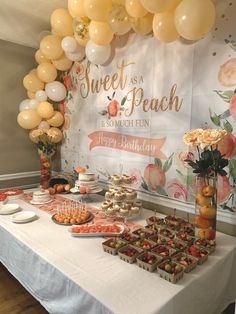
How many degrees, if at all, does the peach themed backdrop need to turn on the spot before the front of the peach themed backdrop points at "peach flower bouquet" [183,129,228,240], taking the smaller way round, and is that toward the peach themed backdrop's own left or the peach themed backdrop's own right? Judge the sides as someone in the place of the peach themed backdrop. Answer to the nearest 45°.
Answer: approximately 90° to the peach themed backdrop's own left

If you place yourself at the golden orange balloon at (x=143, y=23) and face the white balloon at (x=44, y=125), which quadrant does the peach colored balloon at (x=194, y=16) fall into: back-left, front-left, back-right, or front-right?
back-left

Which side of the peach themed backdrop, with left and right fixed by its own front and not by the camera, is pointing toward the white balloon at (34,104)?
right

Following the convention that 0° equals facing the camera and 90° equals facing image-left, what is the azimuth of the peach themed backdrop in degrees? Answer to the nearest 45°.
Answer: approximately 45°

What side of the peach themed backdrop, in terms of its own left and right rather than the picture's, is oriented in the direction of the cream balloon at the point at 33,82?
right

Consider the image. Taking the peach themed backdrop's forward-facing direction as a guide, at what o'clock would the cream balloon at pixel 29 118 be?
The cream balloon is roughly at 2 o'clock from the peach themed backdrop.
